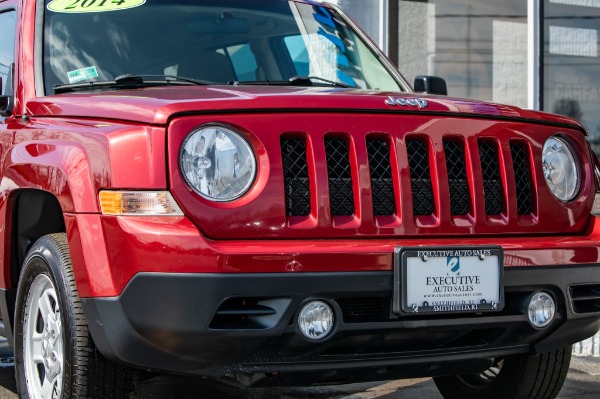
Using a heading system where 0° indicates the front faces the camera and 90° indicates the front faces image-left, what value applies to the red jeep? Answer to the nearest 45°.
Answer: approximately 315°

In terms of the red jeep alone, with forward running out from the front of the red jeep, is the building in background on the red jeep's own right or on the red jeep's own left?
on the red jeep's own left
